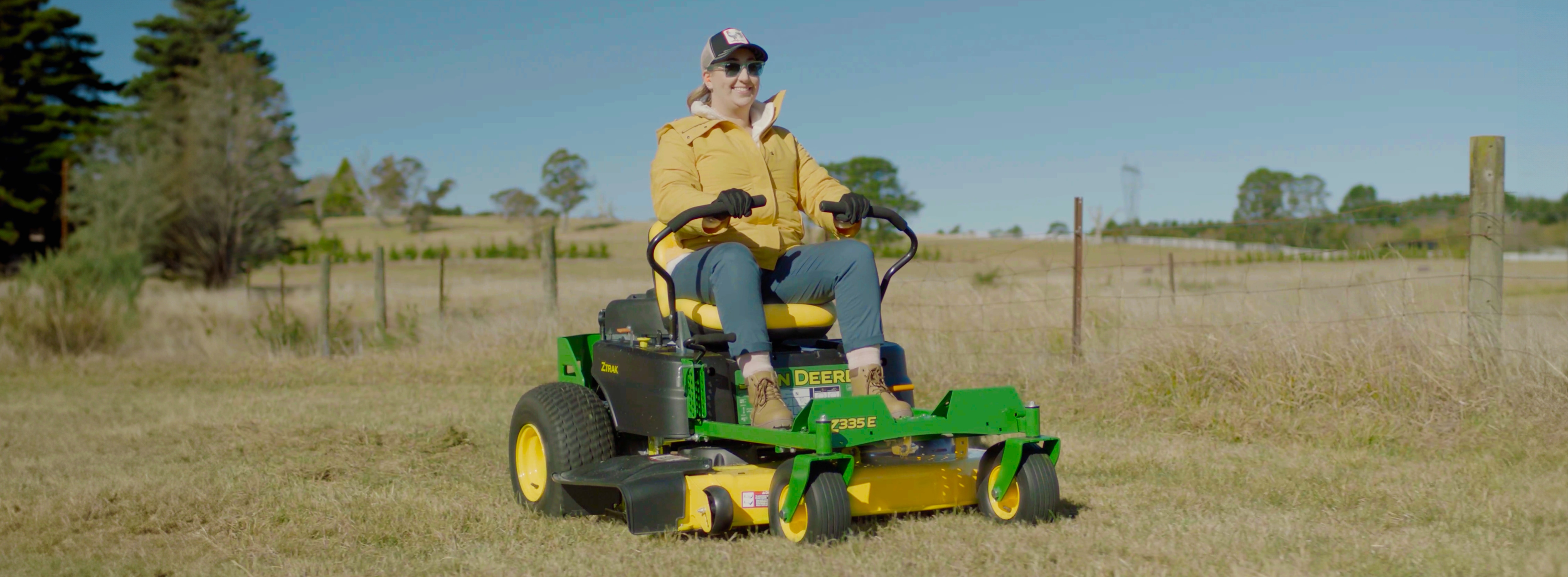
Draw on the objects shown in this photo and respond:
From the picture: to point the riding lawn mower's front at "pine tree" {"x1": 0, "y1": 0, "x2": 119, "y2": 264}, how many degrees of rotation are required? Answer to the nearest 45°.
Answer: approximately 180°

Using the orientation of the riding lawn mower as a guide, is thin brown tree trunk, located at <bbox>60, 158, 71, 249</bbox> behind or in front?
behind

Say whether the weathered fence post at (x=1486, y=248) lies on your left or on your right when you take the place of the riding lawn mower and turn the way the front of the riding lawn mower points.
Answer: on your left

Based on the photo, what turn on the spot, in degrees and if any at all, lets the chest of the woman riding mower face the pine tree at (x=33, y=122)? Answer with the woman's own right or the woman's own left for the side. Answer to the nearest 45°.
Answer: approximately 180°

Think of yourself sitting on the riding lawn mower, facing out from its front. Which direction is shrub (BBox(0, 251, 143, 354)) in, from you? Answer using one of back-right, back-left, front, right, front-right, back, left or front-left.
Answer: back

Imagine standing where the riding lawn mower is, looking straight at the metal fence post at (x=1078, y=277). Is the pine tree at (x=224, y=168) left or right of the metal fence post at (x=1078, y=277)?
left

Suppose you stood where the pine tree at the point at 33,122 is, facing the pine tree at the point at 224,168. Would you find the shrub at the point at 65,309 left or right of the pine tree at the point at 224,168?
right

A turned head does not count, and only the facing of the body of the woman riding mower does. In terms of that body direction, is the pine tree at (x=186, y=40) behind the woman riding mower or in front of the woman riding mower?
behind

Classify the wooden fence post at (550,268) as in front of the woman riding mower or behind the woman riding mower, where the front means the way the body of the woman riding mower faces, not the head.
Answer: behind

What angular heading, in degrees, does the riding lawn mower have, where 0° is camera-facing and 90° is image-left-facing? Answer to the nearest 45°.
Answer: approximately 315°

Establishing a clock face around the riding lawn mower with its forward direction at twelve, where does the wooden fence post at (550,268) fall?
The wooden fence post is roughly at 7 o'clock from the riding lawn mower.

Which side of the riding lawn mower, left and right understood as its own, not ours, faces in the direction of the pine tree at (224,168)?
back

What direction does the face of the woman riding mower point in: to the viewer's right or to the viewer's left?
to the viewer's right

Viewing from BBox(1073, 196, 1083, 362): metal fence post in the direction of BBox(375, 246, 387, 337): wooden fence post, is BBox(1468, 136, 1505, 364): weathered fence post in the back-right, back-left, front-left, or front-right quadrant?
back-left

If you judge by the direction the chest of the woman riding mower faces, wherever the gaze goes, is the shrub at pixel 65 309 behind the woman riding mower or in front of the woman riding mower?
behind

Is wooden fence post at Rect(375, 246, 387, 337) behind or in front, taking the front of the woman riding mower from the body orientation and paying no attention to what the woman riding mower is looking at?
behind
